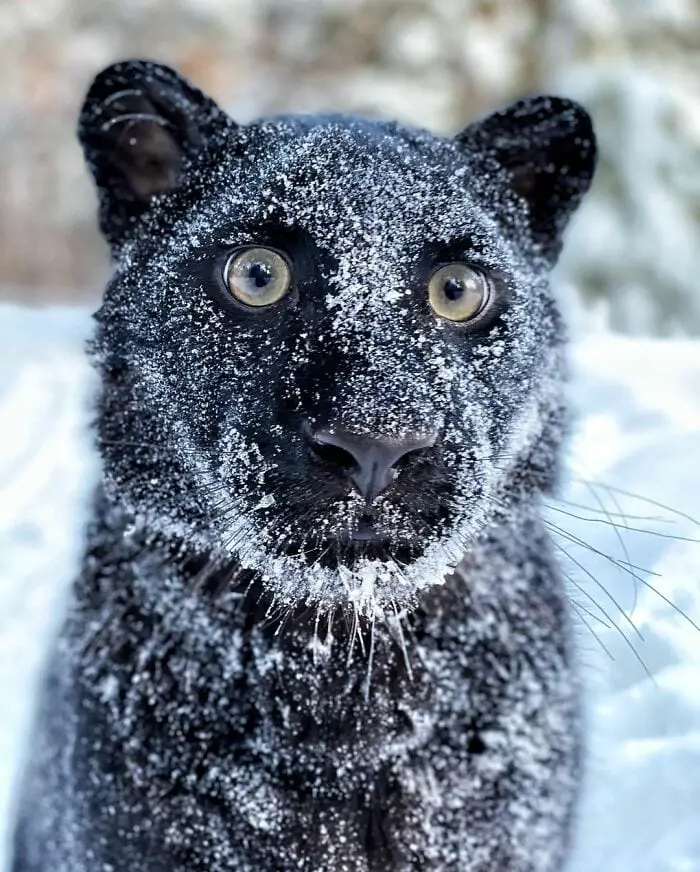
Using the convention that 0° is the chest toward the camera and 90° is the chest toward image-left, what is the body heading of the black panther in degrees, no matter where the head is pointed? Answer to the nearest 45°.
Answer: approximately 0°
